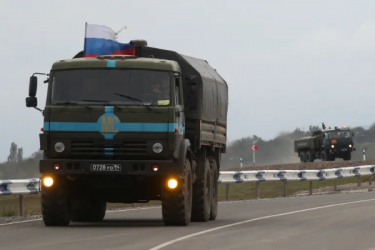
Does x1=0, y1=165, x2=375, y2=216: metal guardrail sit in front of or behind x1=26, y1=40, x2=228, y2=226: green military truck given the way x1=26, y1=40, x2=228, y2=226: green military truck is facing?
behind

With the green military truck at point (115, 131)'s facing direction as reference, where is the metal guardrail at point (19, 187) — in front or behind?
behind

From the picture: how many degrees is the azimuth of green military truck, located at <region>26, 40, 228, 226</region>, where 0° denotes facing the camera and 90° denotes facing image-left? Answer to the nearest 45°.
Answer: approximately 0°
